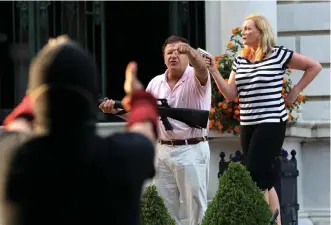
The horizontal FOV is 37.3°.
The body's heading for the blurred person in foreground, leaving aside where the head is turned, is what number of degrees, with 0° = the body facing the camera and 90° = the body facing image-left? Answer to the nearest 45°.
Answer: approximately 180°

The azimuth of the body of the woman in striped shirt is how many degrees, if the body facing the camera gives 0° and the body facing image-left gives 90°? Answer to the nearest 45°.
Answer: approximately 45°

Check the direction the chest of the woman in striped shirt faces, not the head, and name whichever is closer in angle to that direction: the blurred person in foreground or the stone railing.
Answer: the blurred person in foreground

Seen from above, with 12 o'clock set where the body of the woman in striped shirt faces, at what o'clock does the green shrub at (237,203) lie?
The green shrub is roughly at 11 o'clock from the woman in striped shirt.

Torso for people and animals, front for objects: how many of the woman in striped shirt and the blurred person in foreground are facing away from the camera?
1

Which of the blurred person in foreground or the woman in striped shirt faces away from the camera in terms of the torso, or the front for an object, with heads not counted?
the blurred person in foreground

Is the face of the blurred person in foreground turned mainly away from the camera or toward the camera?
away from the camera
